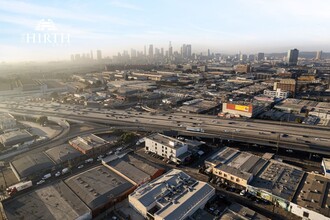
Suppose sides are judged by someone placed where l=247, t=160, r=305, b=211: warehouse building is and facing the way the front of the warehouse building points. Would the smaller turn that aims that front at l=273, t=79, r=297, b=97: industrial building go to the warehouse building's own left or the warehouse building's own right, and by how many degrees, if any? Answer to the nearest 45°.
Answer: approximately 135° to the warehouse building's own right

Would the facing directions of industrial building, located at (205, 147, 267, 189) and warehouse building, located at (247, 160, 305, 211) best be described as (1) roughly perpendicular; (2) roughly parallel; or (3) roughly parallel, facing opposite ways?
roughly parallel

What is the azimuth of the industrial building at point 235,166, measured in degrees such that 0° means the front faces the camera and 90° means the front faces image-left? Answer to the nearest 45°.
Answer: approximately 45°

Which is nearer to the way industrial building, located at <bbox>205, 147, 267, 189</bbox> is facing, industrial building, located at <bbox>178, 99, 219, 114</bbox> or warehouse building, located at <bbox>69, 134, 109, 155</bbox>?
the warehouse building

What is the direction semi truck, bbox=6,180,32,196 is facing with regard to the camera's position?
facing the viewer and to the left of the viewer

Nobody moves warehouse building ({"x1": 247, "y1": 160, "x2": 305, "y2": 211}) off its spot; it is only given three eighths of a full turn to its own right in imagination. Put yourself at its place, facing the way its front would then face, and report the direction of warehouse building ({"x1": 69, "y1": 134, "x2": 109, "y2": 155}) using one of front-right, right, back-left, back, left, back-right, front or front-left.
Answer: left

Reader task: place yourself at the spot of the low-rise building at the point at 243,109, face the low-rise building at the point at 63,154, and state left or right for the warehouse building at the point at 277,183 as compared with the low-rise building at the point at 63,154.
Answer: left

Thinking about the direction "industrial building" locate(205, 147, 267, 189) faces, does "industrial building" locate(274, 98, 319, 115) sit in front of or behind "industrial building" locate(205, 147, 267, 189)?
behind

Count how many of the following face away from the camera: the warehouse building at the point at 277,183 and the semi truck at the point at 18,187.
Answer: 0

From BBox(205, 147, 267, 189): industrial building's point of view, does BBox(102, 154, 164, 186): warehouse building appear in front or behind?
in front

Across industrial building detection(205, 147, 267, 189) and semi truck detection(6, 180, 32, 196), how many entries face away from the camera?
0
